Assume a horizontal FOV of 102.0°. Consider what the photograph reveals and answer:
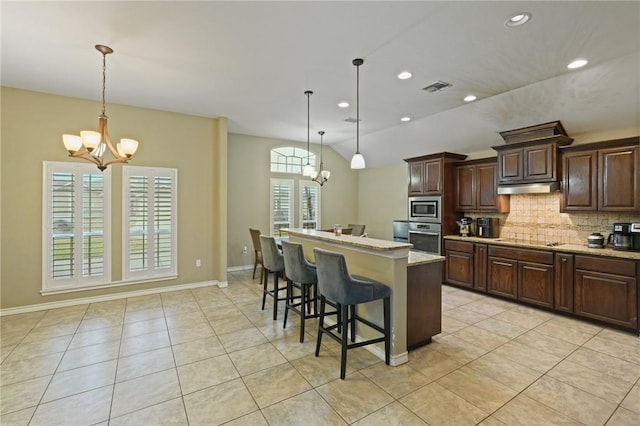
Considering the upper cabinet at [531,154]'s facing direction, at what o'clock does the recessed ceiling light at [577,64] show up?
The recessed ceiling light is roughly at 10 o'clock from the upper cabinet.

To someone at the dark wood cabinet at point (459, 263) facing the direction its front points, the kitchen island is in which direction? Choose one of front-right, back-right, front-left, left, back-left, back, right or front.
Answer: front-left

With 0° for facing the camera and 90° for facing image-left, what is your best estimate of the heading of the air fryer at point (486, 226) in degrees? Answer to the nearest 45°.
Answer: approximately 45°

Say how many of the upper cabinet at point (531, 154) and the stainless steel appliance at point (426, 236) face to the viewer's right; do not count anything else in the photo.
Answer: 0

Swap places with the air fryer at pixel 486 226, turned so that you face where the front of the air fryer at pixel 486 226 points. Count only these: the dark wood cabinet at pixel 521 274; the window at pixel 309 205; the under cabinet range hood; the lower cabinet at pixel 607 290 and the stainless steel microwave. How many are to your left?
3

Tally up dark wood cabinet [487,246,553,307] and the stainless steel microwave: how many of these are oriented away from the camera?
0
